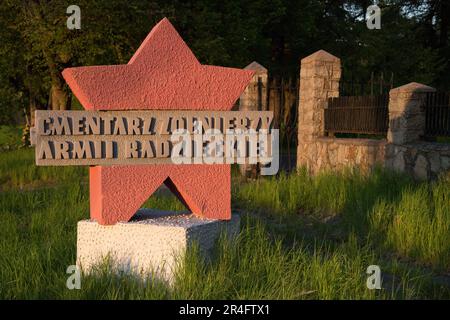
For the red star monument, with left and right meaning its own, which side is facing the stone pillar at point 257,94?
back

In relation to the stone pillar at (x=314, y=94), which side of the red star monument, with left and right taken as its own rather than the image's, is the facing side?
back

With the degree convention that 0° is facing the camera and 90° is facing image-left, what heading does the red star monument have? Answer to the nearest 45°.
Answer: approximately 0°

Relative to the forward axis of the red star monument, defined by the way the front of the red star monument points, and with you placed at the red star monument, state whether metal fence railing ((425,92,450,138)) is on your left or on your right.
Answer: on your left

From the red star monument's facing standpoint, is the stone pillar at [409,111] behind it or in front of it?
behind

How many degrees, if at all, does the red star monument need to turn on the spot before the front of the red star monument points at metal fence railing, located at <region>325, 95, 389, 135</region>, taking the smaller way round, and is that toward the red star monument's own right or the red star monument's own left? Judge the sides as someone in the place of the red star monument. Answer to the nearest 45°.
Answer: approximately 135° to the red star monument's own left

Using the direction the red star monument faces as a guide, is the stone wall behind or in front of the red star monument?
behind
